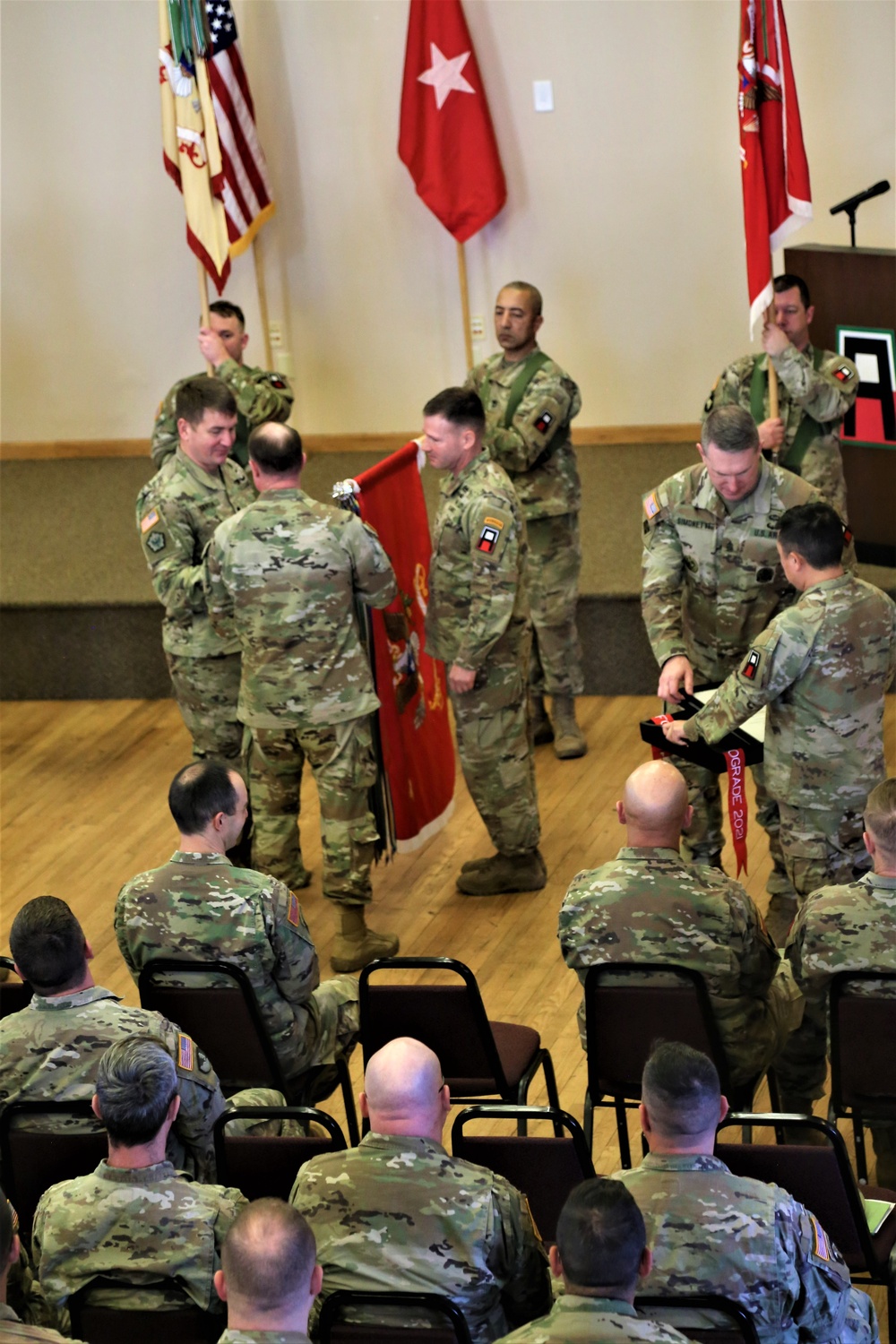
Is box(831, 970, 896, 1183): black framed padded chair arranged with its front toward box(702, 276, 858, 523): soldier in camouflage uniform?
yes

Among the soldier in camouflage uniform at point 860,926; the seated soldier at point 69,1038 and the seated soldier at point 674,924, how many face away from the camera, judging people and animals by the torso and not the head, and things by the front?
3

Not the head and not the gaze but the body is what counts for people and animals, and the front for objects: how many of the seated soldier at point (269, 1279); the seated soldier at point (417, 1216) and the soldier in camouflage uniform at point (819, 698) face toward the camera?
0

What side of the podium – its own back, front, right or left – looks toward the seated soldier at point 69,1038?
front

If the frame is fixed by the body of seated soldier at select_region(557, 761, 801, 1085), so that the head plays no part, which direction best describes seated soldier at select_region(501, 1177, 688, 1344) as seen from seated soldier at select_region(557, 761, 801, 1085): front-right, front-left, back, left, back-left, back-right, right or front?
back

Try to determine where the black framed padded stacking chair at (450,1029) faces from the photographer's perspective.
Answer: facing away from the viewer and to the right of the viewer

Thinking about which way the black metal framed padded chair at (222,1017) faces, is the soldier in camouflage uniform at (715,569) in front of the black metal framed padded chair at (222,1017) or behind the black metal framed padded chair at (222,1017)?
in front

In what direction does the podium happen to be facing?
toward the camera

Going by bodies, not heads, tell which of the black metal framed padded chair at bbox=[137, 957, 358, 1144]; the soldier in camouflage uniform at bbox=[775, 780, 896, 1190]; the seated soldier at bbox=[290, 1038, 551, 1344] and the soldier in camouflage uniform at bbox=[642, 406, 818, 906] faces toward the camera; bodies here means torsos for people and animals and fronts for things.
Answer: the soldier in camouflage uniform at bbox=[642, 406, 818, 906]

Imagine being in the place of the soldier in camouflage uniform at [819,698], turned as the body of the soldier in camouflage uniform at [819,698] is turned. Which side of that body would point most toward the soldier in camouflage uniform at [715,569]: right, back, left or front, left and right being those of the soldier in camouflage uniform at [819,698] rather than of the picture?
front

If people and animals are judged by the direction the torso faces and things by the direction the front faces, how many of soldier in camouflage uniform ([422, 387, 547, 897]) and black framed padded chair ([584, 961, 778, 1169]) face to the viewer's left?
1

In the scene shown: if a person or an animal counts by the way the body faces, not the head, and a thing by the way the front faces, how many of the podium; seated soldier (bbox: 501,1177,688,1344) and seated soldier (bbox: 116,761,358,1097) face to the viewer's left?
0

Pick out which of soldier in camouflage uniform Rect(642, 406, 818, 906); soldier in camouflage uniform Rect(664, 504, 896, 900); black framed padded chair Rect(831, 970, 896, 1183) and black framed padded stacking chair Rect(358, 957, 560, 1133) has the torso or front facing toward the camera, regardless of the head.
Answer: soldier in camouflage uniform Rect(642, 406, 818, 906)

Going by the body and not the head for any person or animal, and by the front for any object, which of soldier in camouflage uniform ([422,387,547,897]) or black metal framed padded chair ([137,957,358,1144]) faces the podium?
the black metal framed padded chair

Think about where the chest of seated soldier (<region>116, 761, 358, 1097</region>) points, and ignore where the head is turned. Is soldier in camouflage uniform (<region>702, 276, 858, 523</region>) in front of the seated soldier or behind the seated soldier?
in front

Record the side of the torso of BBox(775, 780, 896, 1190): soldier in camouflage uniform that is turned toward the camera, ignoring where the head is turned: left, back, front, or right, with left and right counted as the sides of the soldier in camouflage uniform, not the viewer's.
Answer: back

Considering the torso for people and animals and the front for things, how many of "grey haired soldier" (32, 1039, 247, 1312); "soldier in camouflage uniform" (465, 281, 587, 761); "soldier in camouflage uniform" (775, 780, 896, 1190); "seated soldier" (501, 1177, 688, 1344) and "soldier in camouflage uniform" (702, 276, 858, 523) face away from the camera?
3

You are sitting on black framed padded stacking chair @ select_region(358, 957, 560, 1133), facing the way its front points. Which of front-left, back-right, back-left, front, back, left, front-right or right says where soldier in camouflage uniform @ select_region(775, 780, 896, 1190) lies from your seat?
front-right

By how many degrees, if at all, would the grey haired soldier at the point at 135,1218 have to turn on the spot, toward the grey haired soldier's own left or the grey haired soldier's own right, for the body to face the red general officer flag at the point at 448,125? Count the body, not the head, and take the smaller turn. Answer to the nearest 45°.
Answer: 0° — they already face it

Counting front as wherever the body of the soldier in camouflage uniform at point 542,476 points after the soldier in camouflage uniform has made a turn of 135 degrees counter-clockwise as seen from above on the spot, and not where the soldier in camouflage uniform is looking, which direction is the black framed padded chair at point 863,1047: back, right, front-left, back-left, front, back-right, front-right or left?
right

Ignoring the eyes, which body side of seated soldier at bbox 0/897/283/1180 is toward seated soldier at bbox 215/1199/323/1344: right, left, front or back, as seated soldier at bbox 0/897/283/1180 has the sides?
back

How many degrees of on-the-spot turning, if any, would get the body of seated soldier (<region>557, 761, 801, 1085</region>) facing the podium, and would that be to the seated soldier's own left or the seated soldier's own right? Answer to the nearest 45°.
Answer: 0° — they already face it

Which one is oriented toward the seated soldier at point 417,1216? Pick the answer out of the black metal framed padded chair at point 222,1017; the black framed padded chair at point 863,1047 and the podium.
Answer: the podium
